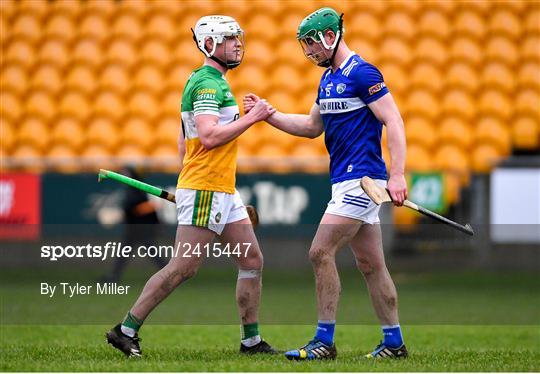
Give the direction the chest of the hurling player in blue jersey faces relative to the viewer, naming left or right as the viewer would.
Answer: facing the viewer and to the left of the viewer
